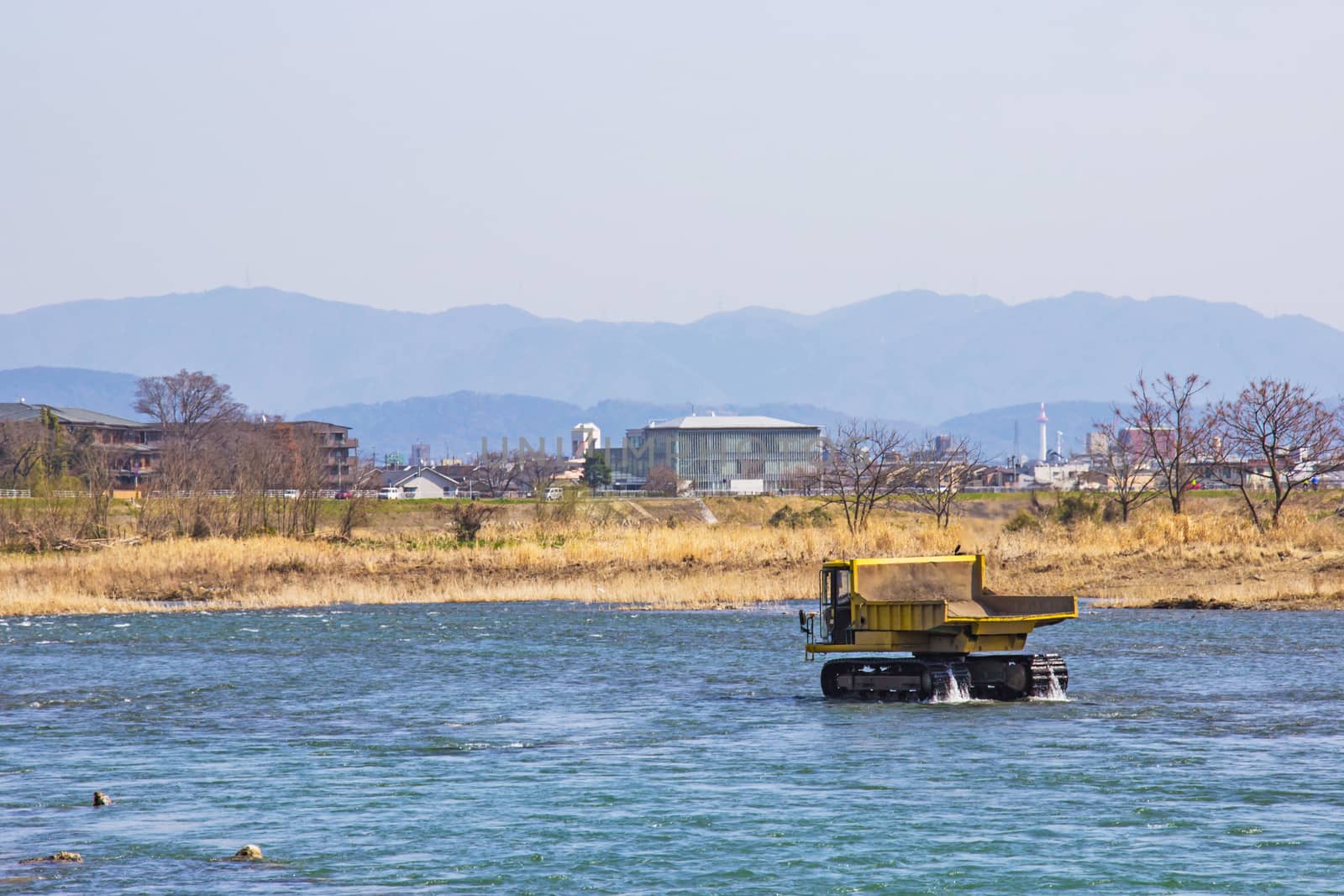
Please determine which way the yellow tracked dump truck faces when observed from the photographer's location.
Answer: facing away from the viewer and to the left of the viewer

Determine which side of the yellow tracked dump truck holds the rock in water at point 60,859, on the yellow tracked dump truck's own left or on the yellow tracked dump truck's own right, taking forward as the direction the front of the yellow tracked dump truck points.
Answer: on the yellow tracked dump truck's own left
